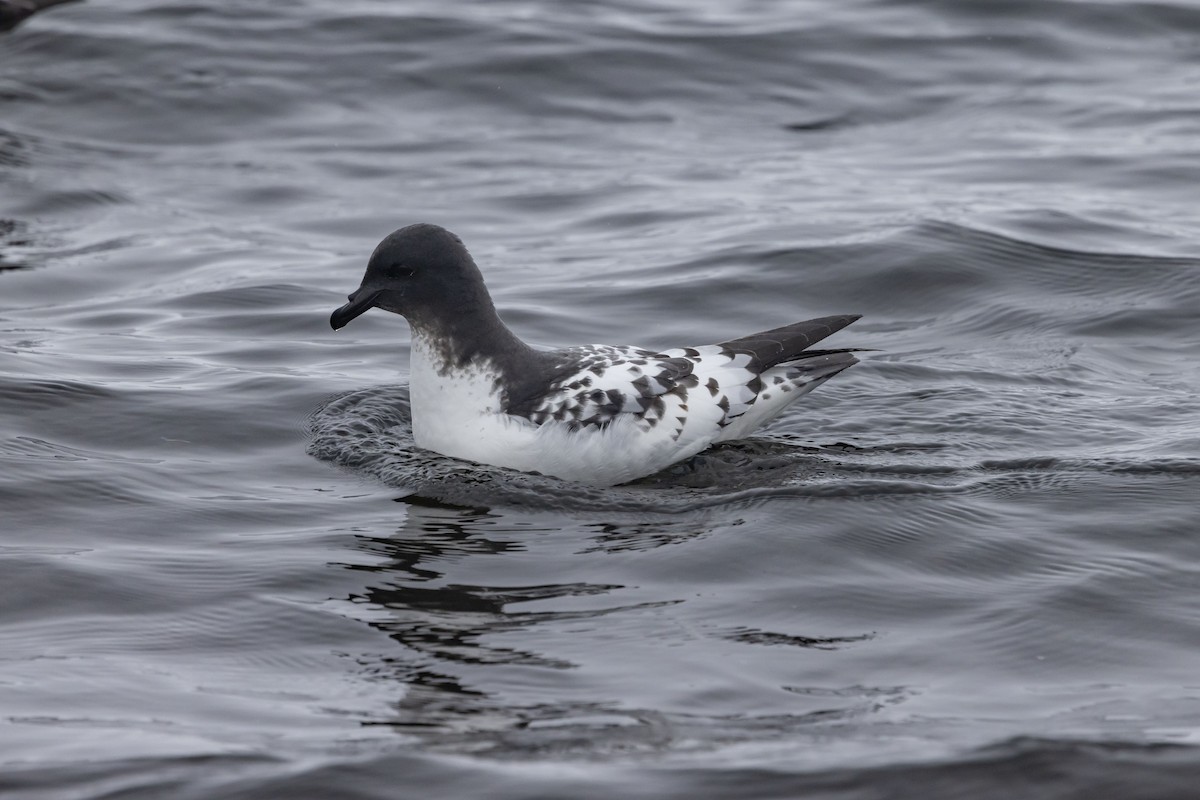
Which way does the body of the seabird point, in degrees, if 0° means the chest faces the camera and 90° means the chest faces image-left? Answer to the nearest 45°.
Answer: approximately 90°
